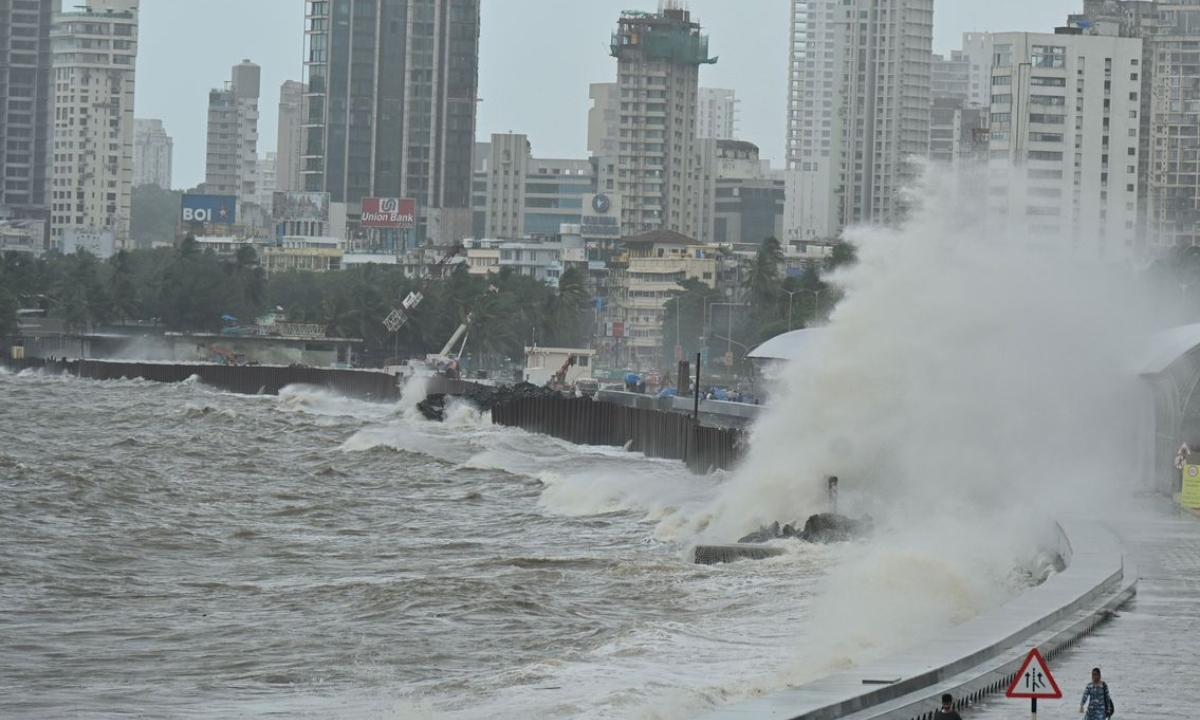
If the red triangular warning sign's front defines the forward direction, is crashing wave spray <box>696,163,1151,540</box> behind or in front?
behind

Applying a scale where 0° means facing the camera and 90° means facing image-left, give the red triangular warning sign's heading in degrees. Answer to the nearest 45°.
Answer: approximately 0°

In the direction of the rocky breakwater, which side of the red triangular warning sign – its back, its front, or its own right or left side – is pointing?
back

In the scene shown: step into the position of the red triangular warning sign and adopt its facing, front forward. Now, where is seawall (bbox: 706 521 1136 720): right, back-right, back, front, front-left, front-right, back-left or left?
back
